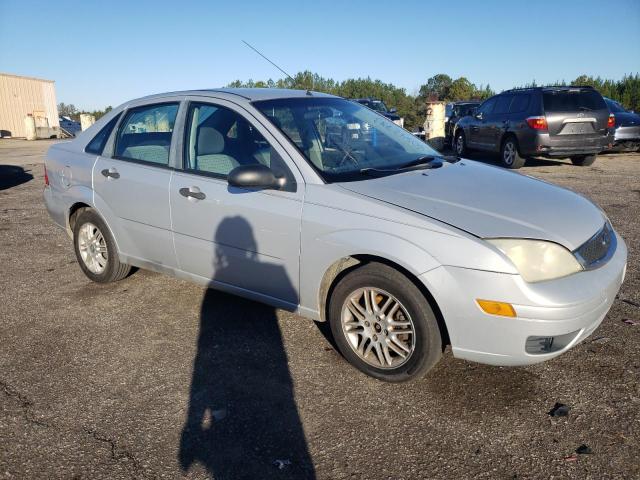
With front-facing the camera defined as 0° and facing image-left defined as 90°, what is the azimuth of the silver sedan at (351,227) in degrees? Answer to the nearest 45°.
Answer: approximately 315°

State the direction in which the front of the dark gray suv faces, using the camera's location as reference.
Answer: facing away from the viewer and to the left of the viewer

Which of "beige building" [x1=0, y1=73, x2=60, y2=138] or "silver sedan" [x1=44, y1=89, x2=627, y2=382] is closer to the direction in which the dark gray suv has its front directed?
the beige building

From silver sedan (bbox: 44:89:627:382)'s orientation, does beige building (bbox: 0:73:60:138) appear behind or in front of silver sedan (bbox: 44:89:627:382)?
behind

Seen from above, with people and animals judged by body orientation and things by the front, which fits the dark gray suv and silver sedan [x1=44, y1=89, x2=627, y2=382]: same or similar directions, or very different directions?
very different directions

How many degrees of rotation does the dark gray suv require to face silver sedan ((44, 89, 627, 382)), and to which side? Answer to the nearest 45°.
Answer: approximately 135° to its left
